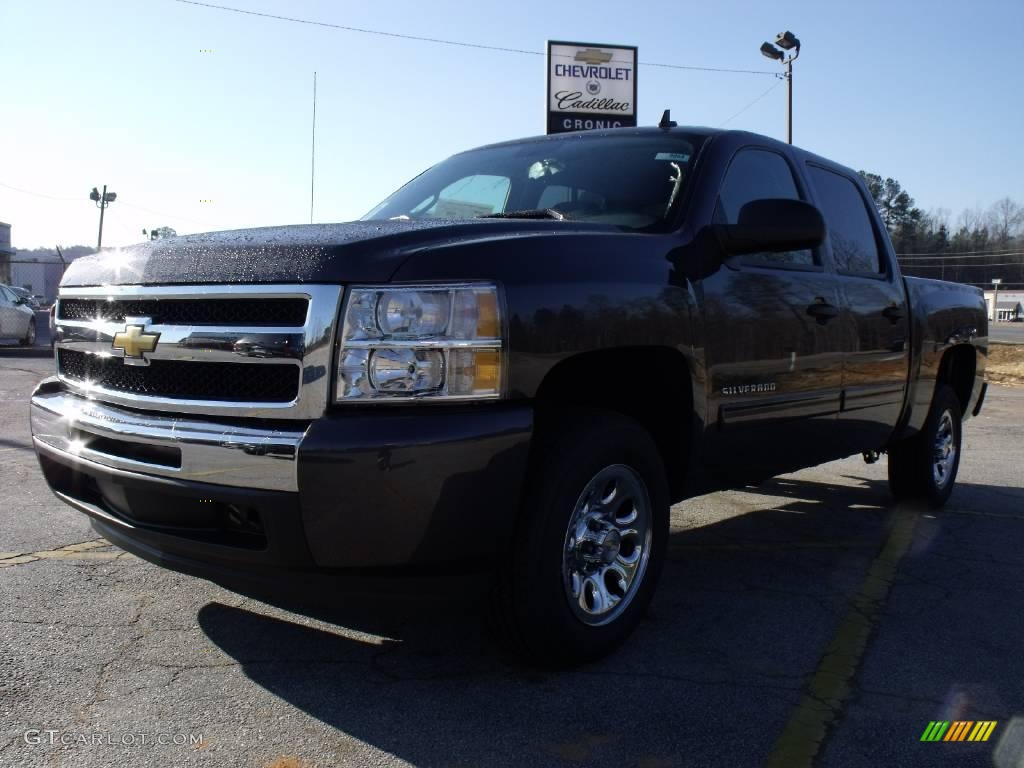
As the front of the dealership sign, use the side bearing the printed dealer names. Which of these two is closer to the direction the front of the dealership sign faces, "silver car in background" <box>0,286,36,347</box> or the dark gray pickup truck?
the dark gray pickup truck

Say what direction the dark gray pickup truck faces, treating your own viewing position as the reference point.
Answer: facing the viewer and to the left of the viewer

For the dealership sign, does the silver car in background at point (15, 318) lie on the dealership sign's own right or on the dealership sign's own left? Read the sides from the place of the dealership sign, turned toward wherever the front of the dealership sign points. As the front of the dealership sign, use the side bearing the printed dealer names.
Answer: on the dealership sign's own right

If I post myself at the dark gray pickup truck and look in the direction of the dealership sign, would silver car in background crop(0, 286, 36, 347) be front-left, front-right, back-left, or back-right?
front-left

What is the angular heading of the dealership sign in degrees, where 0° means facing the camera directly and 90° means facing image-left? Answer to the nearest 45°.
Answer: approximately 0°

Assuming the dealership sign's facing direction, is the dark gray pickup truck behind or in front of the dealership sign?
in front

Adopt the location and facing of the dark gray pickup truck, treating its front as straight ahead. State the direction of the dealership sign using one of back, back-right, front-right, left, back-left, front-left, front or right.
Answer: back-right

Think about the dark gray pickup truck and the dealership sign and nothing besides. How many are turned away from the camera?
0

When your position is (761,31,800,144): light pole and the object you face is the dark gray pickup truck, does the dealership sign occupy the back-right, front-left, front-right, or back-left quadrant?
front-right
